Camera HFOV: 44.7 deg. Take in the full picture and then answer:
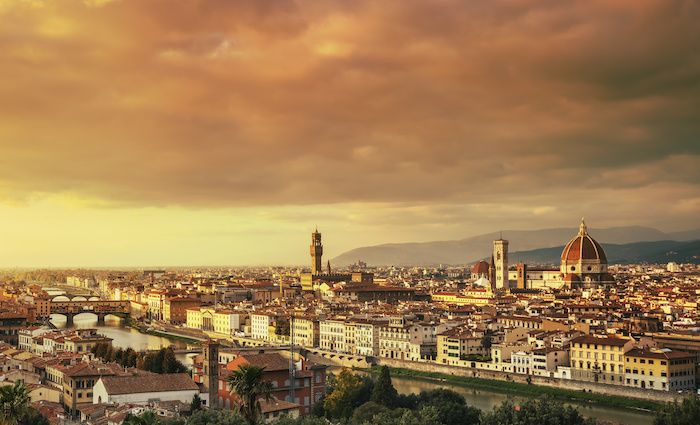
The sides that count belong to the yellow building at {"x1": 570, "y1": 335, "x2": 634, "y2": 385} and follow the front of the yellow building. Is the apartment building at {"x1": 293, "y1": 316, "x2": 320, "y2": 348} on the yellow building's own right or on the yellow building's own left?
on the yellow building's own right

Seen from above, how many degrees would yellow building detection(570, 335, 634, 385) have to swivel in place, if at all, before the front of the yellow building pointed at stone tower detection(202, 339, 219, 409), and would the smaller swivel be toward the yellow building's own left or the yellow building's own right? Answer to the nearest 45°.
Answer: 0° — it already faces it

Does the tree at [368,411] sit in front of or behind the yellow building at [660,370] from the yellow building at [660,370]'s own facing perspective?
in front

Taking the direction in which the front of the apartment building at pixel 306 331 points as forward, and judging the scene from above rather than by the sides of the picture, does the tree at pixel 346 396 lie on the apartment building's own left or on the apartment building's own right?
on the apartment building's own left

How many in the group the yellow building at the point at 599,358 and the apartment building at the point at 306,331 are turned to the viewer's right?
0

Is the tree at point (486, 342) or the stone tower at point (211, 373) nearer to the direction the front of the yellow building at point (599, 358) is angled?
the stone tower

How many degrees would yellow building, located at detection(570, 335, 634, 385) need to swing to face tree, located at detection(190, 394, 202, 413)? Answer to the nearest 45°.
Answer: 0° — it already faces it

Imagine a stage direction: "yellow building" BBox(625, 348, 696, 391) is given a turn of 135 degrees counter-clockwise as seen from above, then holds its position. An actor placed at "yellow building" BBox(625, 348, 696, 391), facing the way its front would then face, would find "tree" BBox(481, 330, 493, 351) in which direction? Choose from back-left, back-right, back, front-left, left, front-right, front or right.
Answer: back-left

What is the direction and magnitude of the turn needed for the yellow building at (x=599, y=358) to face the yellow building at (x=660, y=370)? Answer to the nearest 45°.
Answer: approximately 90° to its left

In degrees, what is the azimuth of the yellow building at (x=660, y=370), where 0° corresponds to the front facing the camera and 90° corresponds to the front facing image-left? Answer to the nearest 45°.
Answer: approximately 45°

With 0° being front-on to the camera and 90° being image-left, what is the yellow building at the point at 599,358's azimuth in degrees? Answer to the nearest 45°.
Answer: approximately 45°

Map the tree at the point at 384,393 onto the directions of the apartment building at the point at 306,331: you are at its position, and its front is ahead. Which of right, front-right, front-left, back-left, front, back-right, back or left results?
front-left
